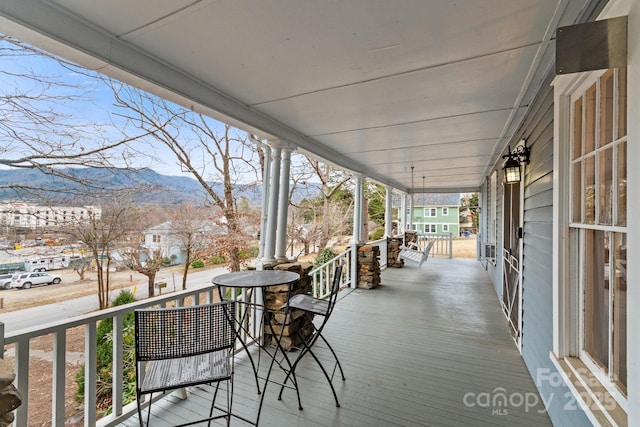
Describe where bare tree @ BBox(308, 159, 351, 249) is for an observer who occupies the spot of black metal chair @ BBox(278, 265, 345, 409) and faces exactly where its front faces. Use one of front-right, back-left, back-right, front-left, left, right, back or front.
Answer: right

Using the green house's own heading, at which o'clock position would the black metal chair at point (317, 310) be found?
The black metal chair is roughly at 12 o'clock from the green house.

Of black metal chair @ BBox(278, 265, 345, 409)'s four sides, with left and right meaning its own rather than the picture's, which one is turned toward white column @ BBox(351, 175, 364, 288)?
right

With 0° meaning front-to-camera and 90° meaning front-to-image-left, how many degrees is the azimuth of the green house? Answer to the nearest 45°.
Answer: approximately 0°

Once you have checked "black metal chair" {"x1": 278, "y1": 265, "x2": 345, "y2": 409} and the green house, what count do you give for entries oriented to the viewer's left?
1

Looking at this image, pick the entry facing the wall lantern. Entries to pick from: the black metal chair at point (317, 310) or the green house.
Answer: the green house

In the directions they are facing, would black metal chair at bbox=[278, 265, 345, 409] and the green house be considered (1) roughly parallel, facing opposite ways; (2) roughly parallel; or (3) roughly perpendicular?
roughly perpendicular

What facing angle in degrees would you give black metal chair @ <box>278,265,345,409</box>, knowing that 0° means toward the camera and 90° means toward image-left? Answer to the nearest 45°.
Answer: approximately 90°

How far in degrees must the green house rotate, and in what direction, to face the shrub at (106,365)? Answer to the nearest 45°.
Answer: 0° — it already faces it

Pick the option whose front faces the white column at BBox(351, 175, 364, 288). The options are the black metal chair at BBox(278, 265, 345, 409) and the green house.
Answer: the green house

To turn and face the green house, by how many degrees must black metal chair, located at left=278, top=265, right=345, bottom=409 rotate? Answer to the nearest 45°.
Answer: approximately 135° to its right

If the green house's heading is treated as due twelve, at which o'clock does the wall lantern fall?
The wall lantern is roughly at 12 o'clock from the green house.
